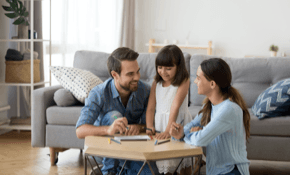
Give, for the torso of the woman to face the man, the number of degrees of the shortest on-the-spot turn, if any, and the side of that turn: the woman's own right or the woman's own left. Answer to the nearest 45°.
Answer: approximately 45° to the woman's own right

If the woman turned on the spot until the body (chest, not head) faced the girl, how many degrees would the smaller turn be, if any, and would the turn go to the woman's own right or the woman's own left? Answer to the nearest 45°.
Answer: approximately 45° to the woman's own right

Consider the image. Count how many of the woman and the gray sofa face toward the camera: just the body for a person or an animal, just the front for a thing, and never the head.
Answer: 1

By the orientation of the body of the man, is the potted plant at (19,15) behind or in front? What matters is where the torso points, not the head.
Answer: behind

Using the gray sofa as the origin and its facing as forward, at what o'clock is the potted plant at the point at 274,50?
The potted plant is roughly at 7 o'clock from the gray sofa.

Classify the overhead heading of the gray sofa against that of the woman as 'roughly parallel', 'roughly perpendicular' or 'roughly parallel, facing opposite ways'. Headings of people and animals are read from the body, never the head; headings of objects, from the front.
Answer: roughly perpendicular

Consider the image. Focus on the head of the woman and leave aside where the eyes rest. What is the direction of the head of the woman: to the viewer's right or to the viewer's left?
to the viewer's left

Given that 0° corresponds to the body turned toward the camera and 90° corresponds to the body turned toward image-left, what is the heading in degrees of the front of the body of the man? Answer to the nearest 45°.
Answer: approximately 315°

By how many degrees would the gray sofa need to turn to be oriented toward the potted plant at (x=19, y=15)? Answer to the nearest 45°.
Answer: approximately 135° to its right

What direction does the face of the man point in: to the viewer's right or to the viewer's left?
to the viewer's right

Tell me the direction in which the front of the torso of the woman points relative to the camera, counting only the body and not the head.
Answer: to the viewer's left
